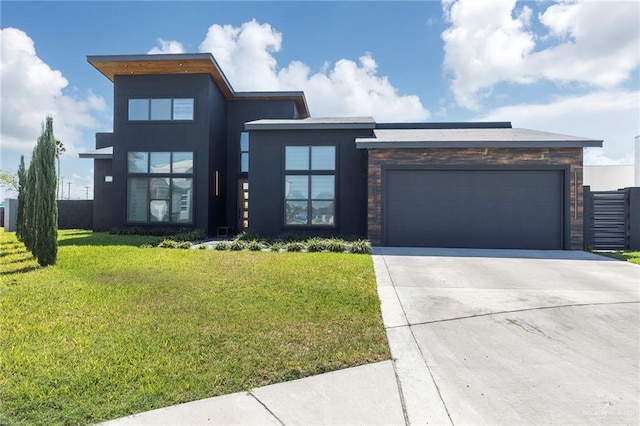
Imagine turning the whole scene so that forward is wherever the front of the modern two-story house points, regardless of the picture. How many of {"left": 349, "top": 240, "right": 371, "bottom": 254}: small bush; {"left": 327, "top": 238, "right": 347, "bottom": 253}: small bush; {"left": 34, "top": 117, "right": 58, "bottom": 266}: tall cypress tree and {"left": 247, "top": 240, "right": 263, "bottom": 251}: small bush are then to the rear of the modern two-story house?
0

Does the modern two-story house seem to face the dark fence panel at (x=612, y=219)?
no

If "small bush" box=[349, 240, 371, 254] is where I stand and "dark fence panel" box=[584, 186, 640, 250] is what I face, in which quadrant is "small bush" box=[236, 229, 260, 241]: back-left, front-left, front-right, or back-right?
back-left

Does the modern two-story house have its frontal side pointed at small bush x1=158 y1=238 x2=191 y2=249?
no

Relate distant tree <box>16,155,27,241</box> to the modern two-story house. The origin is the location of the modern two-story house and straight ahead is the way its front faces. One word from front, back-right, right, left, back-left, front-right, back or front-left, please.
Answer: right

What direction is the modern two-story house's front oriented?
toward the camera

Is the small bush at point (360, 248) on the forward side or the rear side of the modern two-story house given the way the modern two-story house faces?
on the forward side
